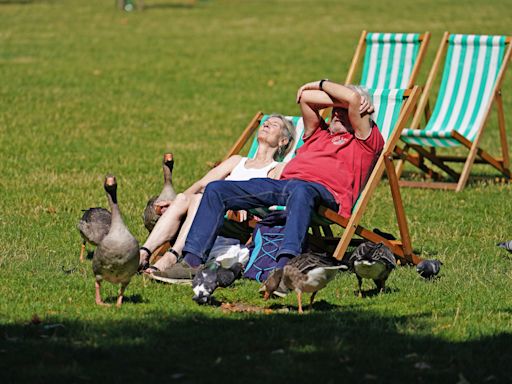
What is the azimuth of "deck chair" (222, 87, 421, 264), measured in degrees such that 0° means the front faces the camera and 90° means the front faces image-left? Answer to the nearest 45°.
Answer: approximately 45°

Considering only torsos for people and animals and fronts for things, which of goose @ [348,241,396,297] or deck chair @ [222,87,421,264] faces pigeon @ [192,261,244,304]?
the deck chair

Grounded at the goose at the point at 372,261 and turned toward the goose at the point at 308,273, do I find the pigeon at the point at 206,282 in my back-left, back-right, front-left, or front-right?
front-right

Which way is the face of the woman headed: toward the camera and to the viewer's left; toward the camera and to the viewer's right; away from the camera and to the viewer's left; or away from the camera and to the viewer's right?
toward the camera and to the viewer's left

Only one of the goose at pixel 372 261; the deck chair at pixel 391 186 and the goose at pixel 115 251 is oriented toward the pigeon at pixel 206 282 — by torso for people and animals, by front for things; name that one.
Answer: the deck chair

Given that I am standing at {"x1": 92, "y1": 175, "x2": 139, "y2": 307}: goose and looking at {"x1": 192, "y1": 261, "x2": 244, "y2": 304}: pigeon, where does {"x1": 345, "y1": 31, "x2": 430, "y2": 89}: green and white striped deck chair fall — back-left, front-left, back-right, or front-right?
front-left

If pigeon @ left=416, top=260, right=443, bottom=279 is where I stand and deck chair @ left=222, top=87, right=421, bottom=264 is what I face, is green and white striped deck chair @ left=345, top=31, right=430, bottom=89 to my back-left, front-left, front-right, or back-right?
front-right

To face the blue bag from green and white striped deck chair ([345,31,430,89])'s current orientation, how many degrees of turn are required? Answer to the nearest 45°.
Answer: approximately 45° to its left

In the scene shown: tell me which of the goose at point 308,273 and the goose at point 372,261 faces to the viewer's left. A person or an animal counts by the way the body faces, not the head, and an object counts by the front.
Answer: the goose at point 308,273

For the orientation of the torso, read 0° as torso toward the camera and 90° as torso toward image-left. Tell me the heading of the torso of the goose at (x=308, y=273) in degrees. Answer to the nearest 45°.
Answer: approximately 90°

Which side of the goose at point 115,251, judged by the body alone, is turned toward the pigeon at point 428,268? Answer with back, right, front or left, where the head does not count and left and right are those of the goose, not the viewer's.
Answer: left

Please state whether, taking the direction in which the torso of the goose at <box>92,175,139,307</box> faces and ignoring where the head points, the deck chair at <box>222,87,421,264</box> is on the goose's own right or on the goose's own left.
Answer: on the goose's own left

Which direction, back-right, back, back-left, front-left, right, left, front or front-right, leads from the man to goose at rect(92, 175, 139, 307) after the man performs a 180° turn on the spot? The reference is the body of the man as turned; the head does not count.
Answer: back
